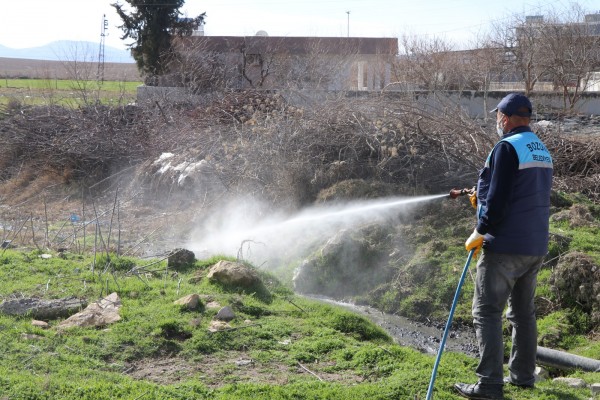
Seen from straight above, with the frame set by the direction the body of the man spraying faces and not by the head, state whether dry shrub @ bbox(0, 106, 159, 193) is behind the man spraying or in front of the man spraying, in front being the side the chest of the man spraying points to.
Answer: in front

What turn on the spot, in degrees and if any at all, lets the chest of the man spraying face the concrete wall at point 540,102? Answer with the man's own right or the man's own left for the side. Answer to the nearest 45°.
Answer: approximately 45° to the man's own right

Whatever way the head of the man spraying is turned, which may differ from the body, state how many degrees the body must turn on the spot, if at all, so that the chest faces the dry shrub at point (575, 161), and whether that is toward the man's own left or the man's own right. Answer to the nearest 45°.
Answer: approximately 45° to the man's own right

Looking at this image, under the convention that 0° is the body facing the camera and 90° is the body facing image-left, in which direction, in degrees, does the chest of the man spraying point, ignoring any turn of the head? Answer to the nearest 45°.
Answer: approximately 135°

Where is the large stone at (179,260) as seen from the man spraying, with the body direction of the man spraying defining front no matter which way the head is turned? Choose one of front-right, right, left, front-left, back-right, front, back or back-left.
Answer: front

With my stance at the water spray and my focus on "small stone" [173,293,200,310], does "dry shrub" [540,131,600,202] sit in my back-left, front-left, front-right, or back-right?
back-left

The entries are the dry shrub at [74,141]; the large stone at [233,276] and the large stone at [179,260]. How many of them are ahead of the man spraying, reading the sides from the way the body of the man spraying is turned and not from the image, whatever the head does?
3

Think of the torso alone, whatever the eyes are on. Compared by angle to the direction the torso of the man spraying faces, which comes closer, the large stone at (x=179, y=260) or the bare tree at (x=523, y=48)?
the large stone

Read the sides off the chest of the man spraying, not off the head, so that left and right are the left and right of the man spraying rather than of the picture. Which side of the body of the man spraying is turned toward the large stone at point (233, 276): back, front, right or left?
front

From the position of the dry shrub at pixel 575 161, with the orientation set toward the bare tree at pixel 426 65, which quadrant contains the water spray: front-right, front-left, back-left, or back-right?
back-left
